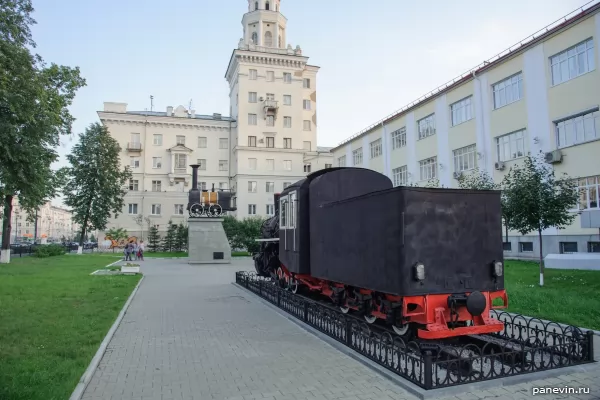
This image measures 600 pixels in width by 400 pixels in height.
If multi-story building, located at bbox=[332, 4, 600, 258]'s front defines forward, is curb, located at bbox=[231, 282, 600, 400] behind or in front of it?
in front

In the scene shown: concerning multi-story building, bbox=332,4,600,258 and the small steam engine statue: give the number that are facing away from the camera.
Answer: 0

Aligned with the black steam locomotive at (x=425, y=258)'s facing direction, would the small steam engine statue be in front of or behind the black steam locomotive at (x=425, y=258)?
in front

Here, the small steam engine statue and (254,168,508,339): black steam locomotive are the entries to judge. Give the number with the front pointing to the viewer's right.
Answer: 0

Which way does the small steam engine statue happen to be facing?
to the viewer's left

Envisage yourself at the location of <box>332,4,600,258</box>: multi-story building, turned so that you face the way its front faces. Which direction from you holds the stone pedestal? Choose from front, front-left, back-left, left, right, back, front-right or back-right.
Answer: front-right

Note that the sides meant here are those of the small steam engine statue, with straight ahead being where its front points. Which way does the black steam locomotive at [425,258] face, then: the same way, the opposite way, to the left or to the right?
to the right

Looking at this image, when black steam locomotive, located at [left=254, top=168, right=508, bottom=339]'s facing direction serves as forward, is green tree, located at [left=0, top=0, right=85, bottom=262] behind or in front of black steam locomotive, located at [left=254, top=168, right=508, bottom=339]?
in front

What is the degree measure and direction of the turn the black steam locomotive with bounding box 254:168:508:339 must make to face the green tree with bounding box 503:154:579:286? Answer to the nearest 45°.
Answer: approximately 90° to its right

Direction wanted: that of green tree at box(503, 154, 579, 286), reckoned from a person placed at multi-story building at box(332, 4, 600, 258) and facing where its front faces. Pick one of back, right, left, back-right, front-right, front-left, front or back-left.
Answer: front-left

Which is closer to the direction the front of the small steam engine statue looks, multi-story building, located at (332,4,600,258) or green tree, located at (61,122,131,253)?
the green tree

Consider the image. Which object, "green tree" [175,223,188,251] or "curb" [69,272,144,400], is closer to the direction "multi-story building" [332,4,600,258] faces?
the curb

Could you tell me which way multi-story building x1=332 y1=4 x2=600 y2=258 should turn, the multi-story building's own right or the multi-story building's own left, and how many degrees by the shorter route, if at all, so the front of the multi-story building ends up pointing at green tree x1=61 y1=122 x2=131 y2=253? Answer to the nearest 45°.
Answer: approximately 45° to the multi-story building's own right

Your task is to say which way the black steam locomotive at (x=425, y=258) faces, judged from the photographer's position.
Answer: facing away from the viewer and to the left of the viewer

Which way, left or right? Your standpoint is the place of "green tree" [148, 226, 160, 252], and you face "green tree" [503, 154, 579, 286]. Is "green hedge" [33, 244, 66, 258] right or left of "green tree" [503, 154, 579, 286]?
right

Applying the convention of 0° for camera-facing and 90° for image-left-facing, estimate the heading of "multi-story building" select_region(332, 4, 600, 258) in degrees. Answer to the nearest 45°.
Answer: approximately 45°
